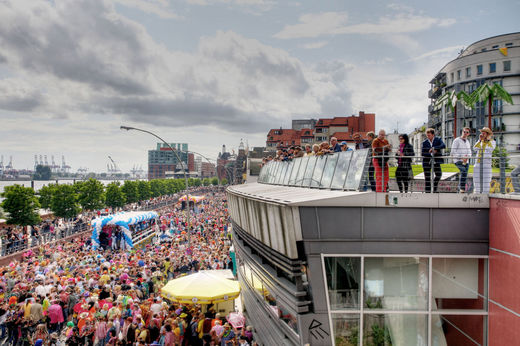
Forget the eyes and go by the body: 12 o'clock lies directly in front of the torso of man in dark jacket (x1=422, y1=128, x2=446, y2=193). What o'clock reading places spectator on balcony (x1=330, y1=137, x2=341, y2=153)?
The spectator on balcony is roughly at 4 o'clock from the man in dark jacket.

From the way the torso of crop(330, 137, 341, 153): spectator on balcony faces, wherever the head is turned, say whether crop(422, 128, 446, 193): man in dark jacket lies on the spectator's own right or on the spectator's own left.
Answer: on the spectator's own left

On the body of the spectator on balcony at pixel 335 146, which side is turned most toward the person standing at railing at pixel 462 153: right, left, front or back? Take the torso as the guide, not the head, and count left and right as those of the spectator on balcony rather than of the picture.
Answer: left

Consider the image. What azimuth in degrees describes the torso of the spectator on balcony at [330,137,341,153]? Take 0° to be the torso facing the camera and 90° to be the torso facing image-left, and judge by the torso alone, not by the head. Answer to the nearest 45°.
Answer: approximately 45°

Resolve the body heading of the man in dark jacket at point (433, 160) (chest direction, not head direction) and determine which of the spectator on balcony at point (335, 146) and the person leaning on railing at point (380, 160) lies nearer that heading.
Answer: the person leaning on railing

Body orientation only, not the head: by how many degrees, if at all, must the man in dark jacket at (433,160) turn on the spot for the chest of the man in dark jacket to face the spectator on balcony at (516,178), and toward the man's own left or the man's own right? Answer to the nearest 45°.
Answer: approximately 90° to the man's own left

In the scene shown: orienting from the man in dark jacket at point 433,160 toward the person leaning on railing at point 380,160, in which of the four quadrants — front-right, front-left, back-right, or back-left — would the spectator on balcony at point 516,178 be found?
back-left

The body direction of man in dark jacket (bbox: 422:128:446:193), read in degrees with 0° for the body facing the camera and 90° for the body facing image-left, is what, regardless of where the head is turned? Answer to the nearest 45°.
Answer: approximately 0°

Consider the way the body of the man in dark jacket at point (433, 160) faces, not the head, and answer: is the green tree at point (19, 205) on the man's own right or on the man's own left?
on the man's own right

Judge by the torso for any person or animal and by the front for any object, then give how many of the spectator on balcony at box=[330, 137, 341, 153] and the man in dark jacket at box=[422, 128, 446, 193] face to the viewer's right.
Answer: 0

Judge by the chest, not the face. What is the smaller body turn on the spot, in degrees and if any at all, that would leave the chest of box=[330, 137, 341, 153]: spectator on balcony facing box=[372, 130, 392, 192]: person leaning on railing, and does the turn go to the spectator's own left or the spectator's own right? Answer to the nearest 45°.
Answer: approximately 45° to the spectator's own left
